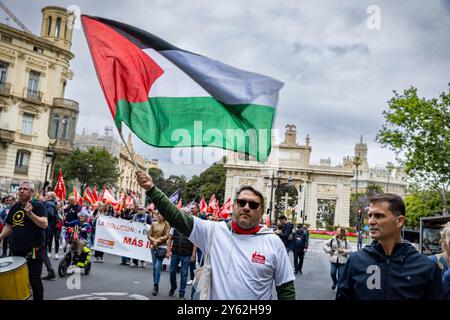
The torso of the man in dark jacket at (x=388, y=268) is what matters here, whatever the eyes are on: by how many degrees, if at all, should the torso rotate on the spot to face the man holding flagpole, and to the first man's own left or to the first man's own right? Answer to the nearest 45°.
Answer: approximately 90° to the first man's own right

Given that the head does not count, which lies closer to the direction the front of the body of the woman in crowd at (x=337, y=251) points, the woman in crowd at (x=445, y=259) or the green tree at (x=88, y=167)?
the woman in crowd

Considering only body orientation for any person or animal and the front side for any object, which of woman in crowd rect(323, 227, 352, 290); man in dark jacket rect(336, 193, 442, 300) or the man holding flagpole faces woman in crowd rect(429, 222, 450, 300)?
woman in crowd rect(323, 227, 352, 290)

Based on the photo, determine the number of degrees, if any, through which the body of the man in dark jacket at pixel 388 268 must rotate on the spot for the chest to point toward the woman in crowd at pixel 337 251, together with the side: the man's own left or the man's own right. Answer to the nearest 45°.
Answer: approximately 180°

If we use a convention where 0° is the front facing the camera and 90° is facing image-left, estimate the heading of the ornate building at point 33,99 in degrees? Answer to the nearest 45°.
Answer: approximately 315°

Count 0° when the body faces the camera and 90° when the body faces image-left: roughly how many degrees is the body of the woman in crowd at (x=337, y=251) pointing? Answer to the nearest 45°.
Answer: approximately 0°

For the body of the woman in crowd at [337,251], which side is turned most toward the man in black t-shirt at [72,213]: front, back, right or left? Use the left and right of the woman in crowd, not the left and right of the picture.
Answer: right

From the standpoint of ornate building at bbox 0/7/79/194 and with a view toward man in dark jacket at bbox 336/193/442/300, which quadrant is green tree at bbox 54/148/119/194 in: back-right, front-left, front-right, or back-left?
back-left

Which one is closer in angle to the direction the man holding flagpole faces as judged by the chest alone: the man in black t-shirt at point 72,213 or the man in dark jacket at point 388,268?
the man in dark jacket

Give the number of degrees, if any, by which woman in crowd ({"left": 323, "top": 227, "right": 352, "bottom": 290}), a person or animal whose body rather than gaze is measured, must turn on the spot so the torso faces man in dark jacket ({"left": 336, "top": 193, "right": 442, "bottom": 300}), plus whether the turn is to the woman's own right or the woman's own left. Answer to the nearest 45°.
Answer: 0° — they already face them

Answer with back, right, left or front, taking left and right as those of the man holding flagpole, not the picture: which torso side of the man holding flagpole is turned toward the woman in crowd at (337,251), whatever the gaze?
back

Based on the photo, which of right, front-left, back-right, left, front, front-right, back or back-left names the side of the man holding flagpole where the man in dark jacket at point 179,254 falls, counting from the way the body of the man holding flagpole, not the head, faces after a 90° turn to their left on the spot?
left
